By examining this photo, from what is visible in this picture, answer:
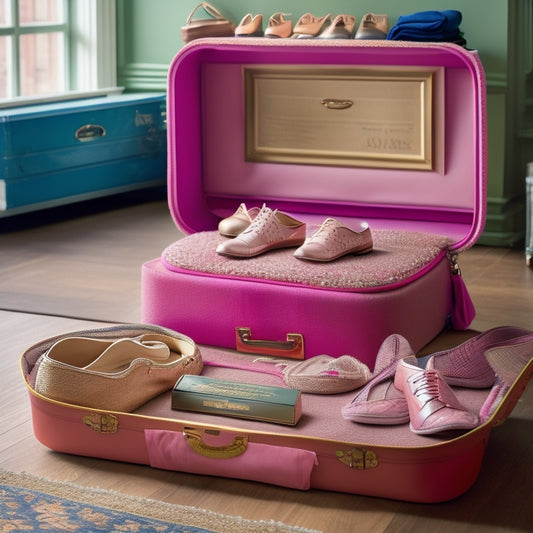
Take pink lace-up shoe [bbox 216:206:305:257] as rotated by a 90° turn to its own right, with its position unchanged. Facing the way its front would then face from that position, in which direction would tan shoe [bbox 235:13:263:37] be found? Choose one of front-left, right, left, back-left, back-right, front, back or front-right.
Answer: front-right

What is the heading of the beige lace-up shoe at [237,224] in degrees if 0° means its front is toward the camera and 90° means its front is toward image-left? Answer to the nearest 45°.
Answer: approximately 45°

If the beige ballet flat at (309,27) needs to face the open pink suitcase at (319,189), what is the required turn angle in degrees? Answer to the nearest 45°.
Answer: approximately 45° to its left

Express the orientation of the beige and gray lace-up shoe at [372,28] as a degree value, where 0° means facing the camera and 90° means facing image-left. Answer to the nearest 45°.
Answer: approximately 45°

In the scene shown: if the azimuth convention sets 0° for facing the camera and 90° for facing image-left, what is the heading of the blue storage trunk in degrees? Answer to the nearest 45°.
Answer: approximately 315°

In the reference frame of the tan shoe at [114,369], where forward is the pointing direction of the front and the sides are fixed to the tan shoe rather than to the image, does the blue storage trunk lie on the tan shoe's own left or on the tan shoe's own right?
on the tan shoe's own right

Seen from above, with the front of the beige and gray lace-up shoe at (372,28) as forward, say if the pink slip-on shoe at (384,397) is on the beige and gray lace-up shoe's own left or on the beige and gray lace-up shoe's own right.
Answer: on the beige and gray lace-up shoe's own left
